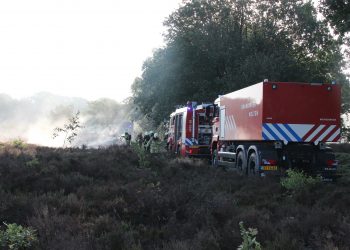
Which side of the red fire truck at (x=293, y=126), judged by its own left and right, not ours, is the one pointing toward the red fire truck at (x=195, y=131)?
front

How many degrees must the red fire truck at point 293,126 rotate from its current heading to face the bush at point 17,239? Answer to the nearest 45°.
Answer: approximately 90° to its left

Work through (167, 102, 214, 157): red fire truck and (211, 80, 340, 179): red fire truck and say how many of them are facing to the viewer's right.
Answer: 0

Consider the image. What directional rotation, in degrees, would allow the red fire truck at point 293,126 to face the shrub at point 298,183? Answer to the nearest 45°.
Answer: approximately 135° to its left

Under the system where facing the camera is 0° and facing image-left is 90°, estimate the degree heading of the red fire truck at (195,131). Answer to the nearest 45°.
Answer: approximately 135°

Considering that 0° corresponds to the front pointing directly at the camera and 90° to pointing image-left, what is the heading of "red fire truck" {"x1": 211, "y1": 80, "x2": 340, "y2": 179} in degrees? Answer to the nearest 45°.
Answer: approximately 135°

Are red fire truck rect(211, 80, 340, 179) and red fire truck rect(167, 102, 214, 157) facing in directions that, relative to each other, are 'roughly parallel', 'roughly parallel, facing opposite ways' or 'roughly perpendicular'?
roughly parallel

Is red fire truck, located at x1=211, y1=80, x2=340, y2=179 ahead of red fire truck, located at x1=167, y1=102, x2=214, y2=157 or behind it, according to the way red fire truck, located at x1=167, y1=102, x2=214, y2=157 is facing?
behind
